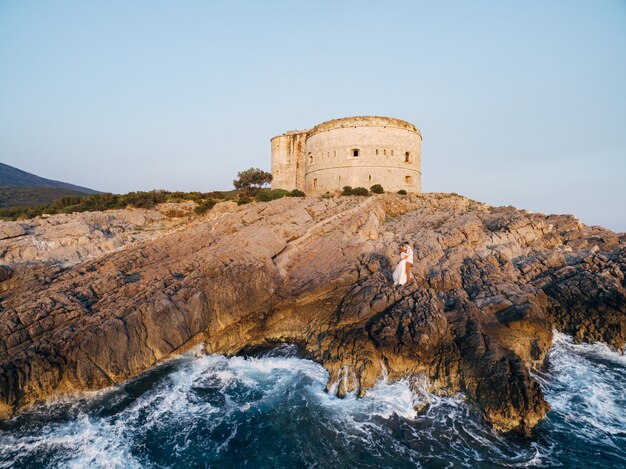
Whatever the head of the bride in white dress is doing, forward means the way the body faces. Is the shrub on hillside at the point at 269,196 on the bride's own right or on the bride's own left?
on the bride's own left

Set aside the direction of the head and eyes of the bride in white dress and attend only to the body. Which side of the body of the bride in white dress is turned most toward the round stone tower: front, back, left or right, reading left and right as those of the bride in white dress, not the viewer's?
left

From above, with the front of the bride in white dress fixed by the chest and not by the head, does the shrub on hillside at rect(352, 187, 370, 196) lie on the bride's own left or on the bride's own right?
on the bride's own left

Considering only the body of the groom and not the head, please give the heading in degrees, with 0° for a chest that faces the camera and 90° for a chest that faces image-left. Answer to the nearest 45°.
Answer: approximately 90°

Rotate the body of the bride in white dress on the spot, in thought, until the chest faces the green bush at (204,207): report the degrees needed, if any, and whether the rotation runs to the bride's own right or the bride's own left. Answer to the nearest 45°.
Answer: approximately 135° to the bride's own left

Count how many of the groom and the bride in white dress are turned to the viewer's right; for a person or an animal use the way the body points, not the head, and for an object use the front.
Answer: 1

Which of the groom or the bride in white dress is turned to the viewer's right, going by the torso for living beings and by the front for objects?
the bride in white dress

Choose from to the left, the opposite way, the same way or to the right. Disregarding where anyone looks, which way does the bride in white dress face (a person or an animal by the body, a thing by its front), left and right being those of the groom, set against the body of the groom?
the opposite way

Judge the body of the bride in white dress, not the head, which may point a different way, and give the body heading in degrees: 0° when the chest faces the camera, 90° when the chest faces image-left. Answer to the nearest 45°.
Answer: approximately 270°

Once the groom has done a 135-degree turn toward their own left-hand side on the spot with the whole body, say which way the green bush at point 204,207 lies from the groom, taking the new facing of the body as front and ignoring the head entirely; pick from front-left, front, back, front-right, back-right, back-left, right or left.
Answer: back
